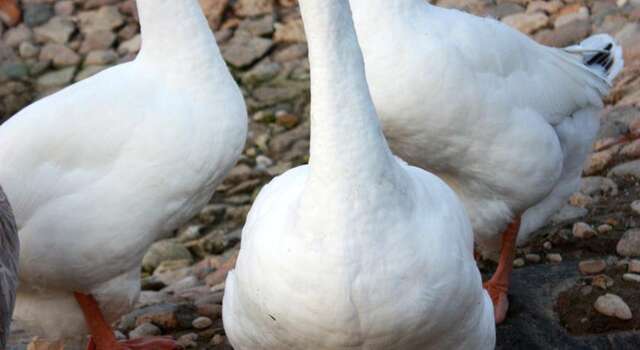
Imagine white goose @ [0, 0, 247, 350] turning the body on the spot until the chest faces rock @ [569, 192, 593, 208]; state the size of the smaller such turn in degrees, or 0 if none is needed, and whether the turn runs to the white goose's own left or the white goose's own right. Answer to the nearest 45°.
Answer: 0° — it already faces it

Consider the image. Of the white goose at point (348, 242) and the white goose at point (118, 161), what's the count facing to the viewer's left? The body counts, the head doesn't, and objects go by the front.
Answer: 0

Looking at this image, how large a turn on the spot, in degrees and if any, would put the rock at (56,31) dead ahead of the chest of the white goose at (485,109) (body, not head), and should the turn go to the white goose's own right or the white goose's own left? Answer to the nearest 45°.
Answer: approximately 45° to the white goose's own right

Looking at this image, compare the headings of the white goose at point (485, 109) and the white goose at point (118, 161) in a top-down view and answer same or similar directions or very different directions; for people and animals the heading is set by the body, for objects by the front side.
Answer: very different directions

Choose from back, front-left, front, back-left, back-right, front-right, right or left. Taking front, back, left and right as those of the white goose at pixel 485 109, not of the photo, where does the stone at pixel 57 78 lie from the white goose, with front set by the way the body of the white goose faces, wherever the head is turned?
front-right

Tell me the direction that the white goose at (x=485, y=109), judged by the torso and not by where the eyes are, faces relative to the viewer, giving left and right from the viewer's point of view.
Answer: facing to the left of the viewer
